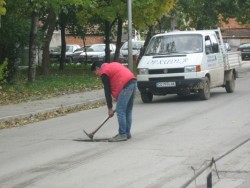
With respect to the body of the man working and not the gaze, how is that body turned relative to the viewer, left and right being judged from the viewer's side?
facing to the left of the viewer

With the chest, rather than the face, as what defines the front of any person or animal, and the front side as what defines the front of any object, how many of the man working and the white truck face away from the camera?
0

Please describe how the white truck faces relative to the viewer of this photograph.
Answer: facing the viewer and to the left of the viewer

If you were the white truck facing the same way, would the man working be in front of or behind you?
in front

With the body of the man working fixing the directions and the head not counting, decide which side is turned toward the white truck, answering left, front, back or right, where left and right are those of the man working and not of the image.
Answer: right
